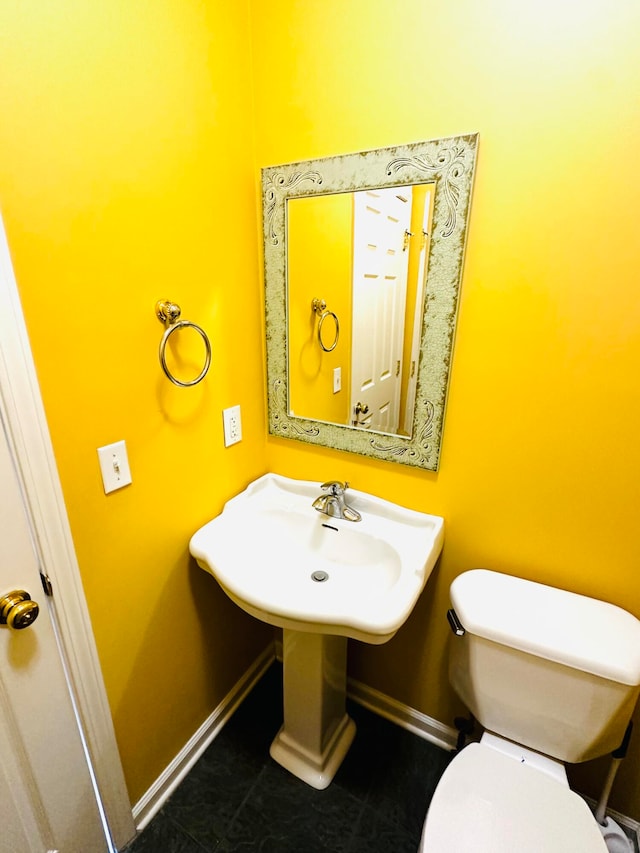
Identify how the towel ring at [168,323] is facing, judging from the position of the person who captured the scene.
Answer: facing the viewer and to the right of the viewer

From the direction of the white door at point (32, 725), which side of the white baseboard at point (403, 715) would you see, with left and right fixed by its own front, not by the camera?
front

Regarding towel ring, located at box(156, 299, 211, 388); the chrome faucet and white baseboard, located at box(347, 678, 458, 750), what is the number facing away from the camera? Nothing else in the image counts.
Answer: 0

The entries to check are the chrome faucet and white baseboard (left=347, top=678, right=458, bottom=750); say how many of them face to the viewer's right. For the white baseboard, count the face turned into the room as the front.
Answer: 0

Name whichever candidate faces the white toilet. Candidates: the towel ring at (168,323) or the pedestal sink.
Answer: the towel ring

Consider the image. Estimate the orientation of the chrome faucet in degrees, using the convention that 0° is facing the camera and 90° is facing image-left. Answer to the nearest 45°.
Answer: approximately 45°

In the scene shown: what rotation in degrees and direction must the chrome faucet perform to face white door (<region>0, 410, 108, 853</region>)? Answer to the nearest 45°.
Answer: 0° — it already faces it

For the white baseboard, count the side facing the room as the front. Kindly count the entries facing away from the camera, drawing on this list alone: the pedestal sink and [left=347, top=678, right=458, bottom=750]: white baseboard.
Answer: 0

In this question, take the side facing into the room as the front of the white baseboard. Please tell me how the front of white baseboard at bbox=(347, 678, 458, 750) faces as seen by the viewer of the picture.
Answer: facing the viewer and to the left of the viewer

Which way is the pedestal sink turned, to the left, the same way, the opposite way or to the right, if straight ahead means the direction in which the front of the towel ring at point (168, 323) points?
to the right

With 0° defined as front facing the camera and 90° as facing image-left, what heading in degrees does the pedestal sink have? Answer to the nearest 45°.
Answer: approximately 45°

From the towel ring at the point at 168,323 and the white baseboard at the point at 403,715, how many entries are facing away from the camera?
0
